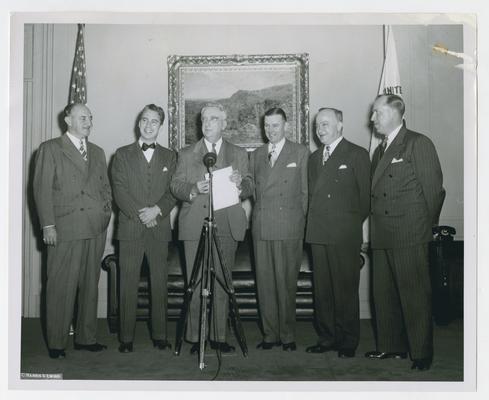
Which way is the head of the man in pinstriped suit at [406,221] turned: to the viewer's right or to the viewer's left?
to the viewer's left

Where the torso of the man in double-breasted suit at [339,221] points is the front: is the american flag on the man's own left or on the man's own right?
on the man's own right

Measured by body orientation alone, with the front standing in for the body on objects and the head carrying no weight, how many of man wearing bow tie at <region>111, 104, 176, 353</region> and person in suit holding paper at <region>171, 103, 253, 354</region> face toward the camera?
2

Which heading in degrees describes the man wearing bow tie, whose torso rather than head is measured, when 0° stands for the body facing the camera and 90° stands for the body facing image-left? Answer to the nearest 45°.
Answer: approximately 0°

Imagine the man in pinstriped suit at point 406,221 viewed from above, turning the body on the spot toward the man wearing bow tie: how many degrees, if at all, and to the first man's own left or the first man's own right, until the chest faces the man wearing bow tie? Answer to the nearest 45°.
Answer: approximately 45° to the first man's own right

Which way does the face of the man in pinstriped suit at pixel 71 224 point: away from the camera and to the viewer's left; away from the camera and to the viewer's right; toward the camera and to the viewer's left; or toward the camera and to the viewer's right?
toward the camera and to the viewer's right

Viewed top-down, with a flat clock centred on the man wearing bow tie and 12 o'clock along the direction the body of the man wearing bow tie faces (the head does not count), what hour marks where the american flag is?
The american flag is roughly at 5 o'clock from the man wearing bow tie.

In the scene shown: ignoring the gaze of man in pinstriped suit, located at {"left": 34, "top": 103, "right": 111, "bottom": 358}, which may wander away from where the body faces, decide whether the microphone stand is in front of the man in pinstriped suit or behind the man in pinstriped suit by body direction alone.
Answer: in front

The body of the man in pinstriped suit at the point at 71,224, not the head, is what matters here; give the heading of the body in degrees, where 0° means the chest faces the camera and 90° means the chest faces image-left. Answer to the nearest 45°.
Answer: approximately 315°

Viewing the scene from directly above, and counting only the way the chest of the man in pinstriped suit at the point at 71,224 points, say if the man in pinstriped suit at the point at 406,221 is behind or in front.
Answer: in front

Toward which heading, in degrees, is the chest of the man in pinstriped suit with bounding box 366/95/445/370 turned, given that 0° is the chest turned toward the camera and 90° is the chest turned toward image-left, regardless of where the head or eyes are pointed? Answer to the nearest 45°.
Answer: approximately 45°

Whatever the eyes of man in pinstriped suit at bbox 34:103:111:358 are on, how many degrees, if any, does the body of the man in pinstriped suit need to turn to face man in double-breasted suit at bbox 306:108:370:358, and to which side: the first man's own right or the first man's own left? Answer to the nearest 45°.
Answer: approximately 45° to the first man's own left
